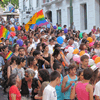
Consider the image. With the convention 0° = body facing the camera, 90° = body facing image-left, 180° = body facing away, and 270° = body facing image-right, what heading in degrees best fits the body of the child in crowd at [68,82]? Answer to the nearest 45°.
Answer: approximately 315°
